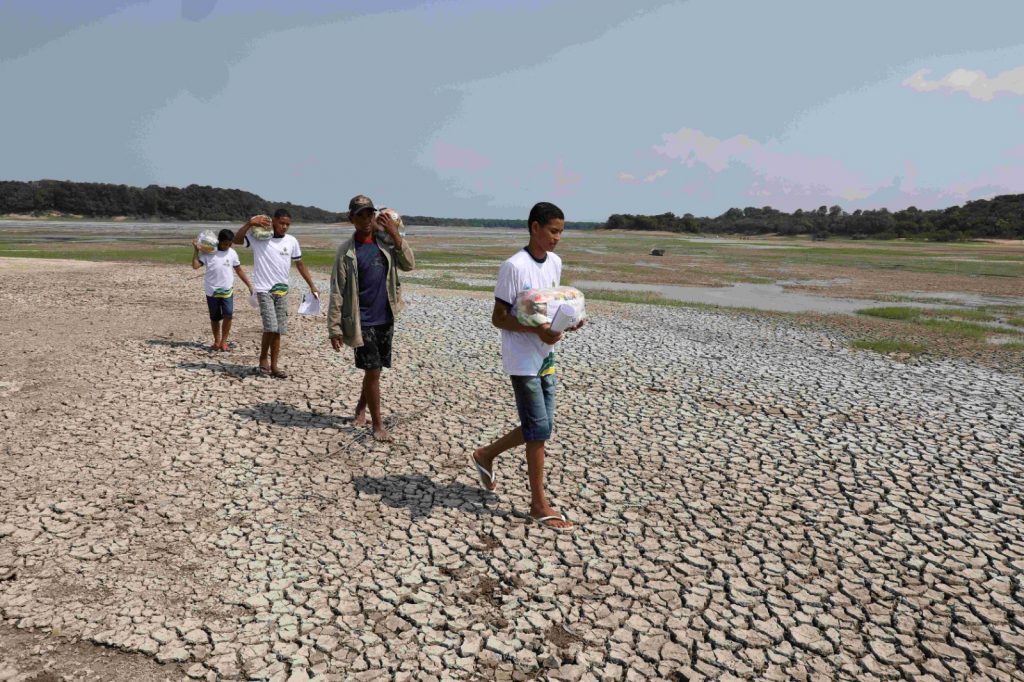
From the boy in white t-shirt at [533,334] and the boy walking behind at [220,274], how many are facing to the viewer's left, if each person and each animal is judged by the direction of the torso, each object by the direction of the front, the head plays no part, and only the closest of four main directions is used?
0

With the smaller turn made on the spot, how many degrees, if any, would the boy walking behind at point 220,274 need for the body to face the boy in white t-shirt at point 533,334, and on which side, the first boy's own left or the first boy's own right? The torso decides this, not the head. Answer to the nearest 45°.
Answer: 0° — they already face them

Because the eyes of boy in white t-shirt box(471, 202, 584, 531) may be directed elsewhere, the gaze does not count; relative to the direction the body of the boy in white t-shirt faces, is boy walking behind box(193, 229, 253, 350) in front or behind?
behind

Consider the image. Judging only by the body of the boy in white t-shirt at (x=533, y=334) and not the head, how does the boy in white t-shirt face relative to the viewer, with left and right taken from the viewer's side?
facing the viewer and to the right of the viewer

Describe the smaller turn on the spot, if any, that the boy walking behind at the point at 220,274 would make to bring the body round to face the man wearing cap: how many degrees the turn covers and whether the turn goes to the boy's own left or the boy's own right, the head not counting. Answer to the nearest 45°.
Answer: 0° — they already face them

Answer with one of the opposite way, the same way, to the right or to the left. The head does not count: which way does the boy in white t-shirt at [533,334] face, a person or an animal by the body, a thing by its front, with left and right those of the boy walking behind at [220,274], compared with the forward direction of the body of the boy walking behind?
the same way

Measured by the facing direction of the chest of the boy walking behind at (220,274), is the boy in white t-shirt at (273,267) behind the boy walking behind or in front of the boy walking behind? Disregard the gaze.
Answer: in front

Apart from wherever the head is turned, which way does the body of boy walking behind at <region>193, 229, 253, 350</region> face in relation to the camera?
toward the camera

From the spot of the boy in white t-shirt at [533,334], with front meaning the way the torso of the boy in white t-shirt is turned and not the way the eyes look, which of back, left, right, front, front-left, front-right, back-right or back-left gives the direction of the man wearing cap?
back
